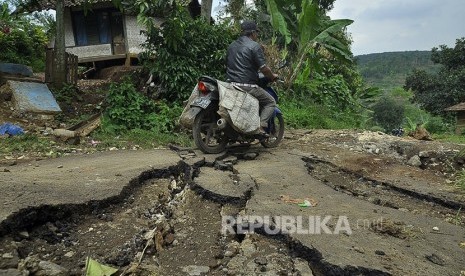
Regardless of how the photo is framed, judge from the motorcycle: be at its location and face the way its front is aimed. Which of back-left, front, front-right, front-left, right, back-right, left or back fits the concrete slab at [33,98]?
left

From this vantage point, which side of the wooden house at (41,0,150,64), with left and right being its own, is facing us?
front

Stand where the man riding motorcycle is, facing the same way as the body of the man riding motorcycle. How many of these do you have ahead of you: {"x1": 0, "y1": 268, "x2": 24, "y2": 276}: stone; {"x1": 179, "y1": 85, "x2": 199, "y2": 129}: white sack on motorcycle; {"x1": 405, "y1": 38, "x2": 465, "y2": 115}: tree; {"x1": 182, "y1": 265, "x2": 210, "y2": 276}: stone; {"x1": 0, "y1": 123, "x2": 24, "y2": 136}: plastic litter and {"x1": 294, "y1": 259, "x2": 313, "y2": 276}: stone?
1

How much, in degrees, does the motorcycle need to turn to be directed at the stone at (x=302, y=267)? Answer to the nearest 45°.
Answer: approximately 135° to its right

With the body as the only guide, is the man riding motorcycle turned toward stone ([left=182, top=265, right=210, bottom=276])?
no

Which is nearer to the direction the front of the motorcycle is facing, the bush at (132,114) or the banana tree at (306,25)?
the banana tree

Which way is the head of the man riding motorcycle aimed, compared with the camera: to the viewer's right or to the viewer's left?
to the viewer's right

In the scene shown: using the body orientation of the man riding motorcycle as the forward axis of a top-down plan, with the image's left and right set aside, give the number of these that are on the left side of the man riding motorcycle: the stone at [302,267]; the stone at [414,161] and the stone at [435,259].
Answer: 0

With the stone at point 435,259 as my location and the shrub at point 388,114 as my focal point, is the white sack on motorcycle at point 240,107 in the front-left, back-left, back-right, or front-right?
front-left

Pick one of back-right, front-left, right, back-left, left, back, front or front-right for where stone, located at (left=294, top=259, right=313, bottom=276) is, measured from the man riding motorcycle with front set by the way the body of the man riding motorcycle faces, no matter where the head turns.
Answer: back-right

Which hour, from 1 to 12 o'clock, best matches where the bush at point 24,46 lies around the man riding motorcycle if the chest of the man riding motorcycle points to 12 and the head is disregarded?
The bush is roughly at 9 o'clock from the man riding motorcycle.

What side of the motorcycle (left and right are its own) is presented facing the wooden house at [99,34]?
left

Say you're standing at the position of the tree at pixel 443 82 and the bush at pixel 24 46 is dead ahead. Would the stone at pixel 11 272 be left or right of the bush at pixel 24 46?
left

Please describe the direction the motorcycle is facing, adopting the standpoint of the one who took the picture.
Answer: facing away from the viewer and to the right of the viewer

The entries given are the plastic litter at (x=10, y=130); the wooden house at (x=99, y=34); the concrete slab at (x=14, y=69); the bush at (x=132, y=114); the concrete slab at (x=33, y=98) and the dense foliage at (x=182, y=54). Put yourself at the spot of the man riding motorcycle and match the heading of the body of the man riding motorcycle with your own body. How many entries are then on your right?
0

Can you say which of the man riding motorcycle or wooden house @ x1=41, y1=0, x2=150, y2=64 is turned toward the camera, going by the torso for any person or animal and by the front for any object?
the wooden house

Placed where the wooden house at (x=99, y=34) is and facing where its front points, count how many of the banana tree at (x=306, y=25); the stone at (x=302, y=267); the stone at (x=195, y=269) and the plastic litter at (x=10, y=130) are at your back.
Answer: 0
